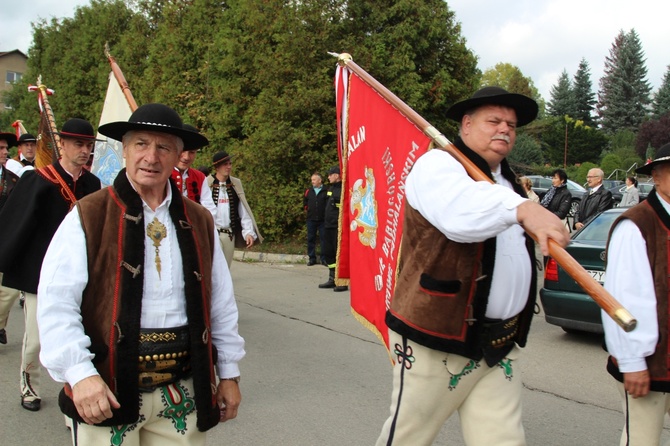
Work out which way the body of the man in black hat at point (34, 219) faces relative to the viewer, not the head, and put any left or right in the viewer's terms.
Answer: facing the viewer and to the right of the viewer

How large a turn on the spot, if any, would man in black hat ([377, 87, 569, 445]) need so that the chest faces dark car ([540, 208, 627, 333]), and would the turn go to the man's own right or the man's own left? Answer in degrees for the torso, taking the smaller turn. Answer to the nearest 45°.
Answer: approximately 135° to the man's own left

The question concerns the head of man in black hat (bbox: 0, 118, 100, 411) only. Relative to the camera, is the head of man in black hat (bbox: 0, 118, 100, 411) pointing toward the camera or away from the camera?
toward the camera

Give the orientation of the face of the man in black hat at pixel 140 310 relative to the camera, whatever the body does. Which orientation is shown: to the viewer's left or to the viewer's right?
to the viewer's right

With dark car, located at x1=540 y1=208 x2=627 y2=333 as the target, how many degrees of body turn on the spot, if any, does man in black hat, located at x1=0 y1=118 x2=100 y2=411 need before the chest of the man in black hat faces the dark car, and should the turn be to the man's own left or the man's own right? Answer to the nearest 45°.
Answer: approximately 45° to the man's own left

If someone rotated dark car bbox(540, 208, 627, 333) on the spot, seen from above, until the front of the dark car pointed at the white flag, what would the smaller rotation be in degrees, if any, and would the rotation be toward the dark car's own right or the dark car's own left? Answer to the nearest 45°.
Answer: approximately 135° to the dark car's own left

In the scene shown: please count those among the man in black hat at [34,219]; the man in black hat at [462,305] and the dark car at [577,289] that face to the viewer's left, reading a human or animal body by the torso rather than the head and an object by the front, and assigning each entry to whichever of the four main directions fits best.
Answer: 0

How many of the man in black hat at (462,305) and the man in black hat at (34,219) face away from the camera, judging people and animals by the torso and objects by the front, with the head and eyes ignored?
0

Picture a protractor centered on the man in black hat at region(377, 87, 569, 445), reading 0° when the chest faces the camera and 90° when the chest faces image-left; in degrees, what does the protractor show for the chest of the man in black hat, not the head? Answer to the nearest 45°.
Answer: approximately 315°

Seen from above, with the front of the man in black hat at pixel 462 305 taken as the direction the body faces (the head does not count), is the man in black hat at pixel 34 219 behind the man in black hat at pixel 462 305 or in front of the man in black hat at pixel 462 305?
behind
